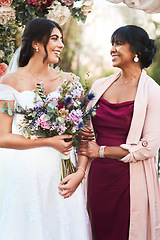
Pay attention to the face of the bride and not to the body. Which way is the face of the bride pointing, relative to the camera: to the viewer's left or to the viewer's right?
to the viewer's right

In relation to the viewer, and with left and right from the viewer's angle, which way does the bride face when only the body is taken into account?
facing the viewer and to the right of the viewer

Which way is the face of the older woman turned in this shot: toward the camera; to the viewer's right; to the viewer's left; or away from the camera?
to the viewer's left

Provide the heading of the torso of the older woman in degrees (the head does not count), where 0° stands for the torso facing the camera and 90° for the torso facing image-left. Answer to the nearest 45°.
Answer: approximately 45°

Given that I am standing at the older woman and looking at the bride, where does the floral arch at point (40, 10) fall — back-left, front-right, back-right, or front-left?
front-right

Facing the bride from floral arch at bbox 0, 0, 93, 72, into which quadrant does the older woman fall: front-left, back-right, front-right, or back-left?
front-left

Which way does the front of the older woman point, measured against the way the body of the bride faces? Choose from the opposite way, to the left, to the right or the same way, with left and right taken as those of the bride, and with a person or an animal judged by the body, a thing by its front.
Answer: to the right

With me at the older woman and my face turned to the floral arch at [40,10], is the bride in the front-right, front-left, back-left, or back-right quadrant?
front-left

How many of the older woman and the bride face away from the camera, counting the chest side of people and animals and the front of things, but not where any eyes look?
0
